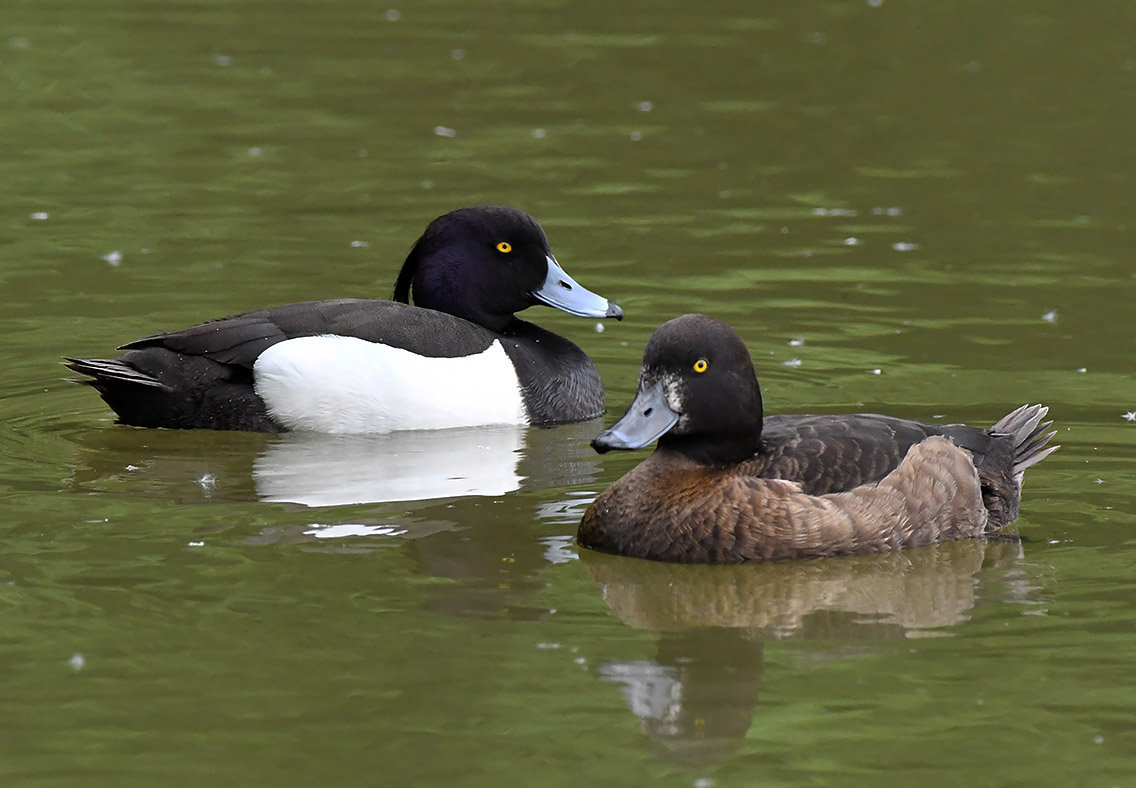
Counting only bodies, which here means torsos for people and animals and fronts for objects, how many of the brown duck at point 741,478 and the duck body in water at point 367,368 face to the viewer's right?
1

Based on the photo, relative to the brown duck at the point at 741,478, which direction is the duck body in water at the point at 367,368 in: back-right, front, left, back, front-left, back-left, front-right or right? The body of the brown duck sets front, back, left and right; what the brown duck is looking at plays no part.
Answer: right

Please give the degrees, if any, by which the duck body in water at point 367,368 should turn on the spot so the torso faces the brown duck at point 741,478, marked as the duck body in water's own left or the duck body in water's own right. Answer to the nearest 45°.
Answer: approximately 45° to the duck body in water's own right

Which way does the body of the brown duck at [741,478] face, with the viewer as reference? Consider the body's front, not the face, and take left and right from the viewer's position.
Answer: facing the viewer and to the left of the viewer

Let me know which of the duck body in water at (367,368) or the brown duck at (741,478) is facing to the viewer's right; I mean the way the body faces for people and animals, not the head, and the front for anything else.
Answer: the duck body in water

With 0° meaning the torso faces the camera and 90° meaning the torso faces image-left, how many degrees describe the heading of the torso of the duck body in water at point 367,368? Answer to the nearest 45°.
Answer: approximately 270°
